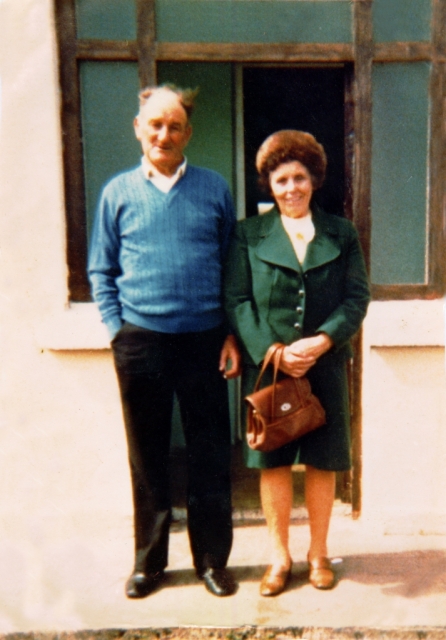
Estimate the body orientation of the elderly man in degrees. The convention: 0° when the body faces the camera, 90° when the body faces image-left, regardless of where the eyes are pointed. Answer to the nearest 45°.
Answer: approximately 0°

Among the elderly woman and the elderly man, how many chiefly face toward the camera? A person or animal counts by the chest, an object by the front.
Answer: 2

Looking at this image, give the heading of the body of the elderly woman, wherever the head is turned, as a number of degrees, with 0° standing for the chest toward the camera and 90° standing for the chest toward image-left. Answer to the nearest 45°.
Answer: approximately 0°
